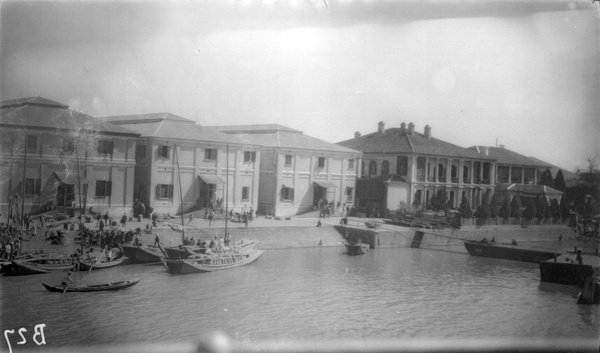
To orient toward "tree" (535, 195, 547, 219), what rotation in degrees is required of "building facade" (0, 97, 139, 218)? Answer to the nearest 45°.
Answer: approximately 90° to its left

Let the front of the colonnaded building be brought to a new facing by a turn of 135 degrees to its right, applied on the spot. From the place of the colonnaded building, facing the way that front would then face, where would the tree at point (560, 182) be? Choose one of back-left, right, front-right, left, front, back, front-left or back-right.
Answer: back

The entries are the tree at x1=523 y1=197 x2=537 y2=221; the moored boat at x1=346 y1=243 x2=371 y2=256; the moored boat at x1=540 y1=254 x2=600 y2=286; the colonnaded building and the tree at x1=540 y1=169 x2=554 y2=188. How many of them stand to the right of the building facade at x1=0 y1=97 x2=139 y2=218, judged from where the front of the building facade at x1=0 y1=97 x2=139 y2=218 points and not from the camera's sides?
0

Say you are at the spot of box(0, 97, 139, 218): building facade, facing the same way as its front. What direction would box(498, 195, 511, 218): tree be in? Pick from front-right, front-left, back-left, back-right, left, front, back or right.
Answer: left

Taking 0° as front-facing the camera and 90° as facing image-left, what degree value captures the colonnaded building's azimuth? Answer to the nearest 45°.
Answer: approximately 315°

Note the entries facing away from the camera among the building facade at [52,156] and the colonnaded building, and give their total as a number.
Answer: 0

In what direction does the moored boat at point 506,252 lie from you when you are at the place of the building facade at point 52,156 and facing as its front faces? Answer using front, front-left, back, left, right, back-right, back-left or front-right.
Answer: left

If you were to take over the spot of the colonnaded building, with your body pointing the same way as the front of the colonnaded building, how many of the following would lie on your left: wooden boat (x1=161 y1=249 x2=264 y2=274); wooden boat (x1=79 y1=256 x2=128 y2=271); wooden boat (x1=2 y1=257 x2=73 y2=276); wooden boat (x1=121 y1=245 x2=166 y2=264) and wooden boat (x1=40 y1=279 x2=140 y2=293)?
0

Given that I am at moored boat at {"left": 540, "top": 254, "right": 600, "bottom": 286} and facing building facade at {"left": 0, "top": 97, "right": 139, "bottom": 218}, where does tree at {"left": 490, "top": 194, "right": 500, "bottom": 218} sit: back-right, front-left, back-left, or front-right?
front-right

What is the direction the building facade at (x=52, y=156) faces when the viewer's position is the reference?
facing the viewer

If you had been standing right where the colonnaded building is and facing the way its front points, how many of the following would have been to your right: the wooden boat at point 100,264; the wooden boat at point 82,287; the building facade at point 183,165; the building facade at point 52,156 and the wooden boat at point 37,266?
5

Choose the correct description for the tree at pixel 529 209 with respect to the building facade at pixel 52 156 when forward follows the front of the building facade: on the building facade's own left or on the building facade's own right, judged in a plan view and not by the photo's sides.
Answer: on the building facade's own left

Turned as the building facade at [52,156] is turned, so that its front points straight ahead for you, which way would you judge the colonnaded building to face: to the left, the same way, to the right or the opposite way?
the same way

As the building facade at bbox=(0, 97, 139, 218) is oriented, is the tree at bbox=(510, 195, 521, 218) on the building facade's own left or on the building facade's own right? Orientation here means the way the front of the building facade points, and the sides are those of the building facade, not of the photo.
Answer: on the building facade's own left

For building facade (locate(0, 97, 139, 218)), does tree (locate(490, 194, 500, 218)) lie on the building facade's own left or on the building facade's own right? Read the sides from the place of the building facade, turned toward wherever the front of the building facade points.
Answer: on the building facade's own left

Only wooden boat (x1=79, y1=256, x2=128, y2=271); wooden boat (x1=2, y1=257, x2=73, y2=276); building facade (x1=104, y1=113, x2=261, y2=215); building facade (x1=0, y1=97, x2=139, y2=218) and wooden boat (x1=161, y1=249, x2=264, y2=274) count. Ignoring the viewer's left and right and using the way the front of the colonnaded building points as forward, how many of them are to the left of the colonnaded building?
0
